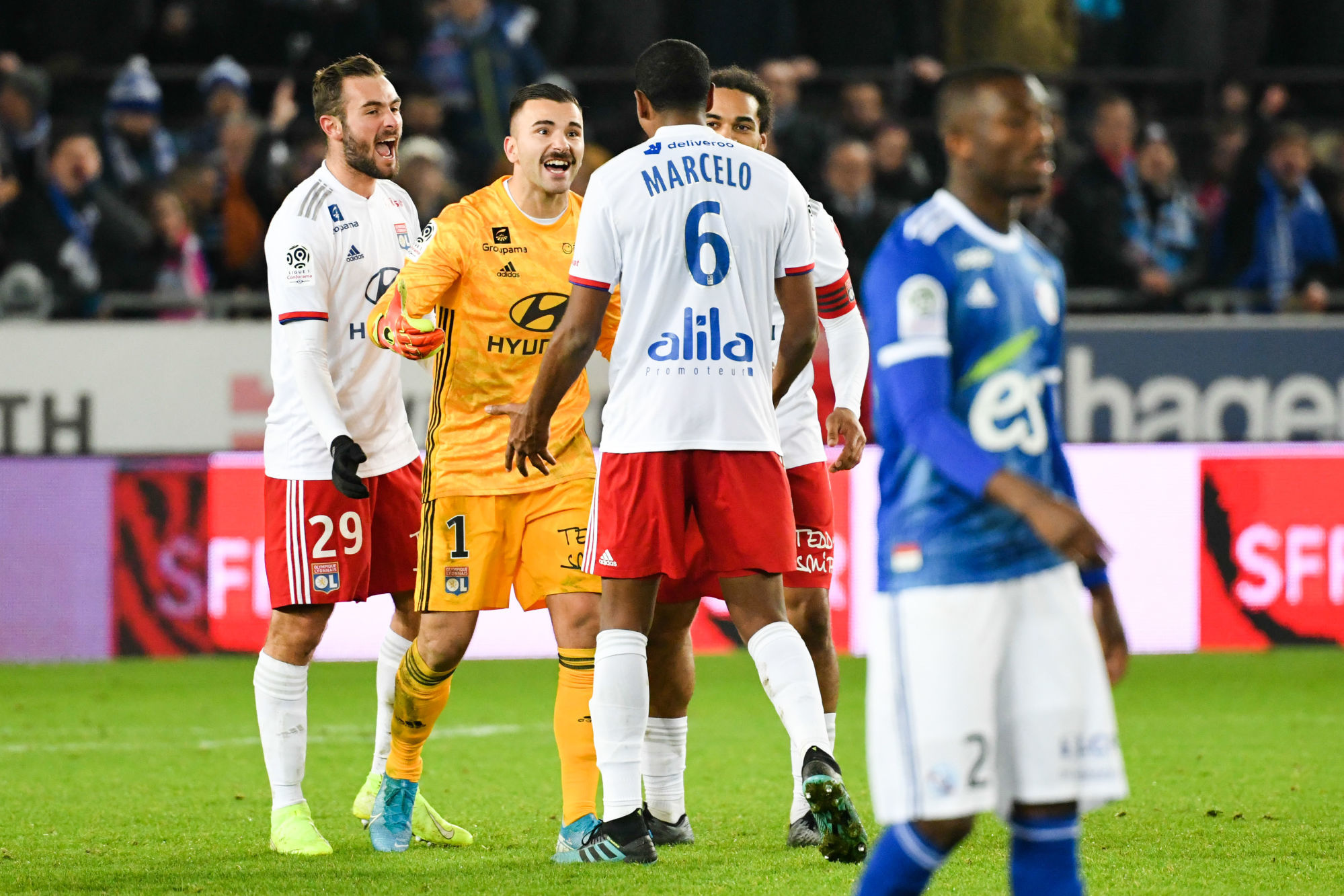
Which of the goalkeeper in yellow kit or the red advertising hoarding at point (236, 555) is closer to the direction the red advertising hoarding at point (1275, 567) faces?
the goalkeeper in yellow kit

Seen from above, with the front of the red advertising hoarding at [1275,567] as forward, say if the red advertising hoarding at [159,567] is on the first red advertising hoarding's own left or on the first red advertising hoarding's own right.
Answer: on the first red advertising hoarding's own right

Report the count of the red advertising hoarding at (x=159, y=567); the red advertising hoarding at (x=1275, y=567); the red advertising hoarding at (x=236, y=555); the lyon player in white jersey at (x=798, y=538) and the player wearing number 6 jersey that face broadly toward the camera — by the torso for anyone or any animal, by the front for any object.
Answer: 4

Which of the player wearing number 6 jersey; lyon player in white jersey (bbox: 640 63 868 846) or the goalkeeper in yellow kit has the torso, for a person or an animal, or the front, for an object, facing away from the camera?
the player wearing number 6 jersey

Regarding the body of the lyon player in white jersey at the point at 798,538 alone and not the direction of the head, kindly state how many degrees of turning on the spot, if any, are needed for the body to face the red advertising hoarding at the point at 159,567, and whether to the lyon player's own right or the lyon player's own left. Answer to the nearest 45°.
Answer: approximately 135° to the lyon player's own right

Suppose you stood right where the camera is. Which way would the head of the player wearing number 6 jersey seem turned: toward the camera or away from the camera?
away from the camera

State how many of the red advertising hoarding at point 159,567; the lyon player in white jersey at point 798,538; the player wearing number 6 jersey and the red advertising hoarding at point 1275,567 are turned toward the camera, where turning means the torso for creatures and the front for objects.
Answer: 3

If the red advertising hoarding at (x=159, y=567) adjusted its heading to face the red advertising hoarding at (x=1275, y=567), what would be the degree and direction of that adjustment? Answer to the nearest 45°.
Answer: approximately 90° to its left

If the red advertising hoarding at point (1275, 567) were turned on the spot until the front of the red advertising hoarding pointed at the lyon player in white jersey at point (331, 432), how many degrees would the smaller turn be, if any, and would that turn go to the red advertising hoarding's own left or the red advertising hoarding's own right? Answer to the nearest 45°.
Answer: approximately 45° to the red advertising hoarding's own right

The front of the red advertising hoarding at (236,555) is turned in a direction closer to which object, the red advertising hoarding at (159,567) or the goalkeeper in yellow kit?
the goalkeeper in yellow kit
